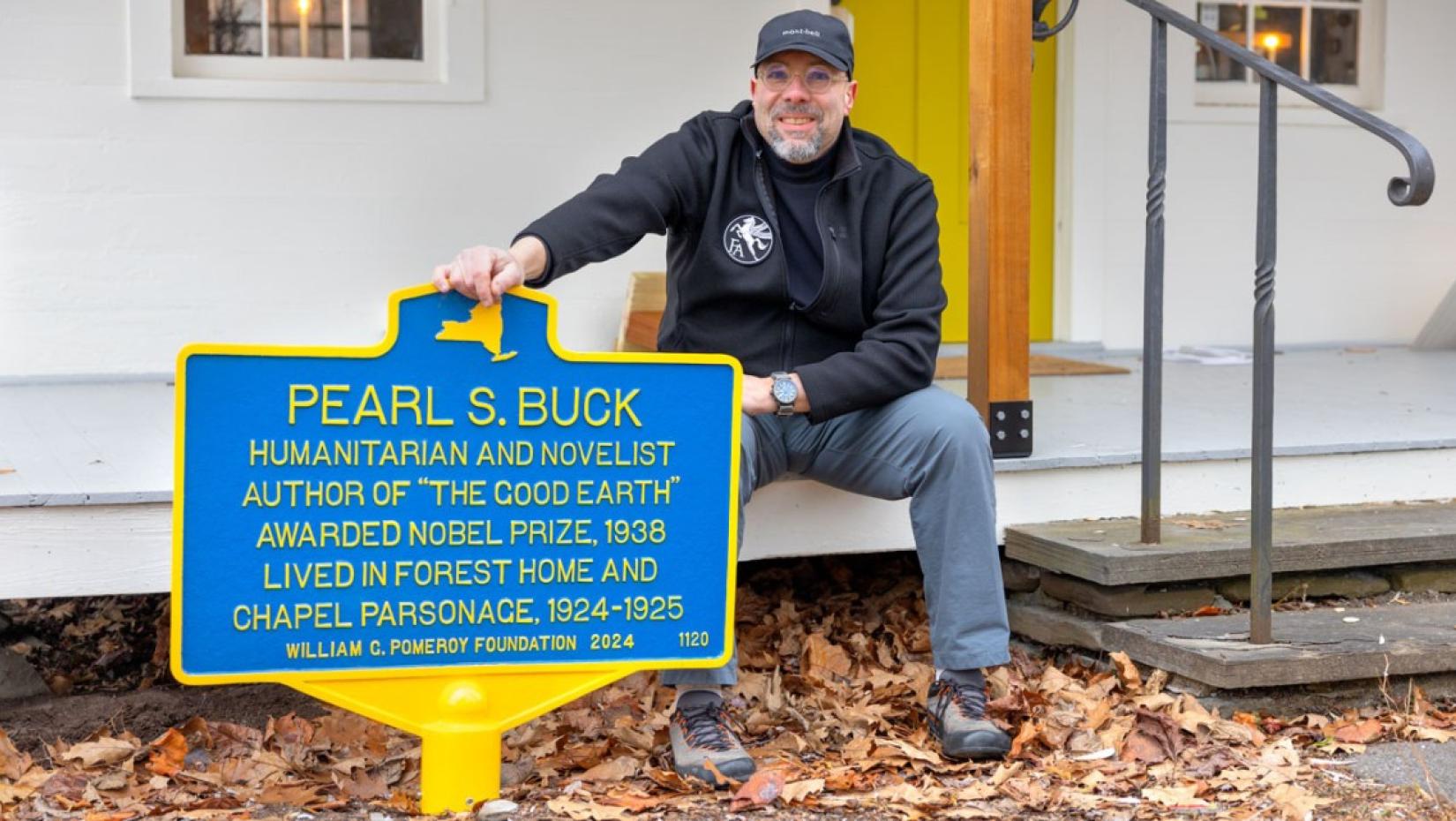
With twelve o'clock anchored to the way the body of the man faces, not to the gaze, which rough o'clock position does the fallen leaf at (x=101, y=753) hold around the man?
The fallen leaf is roughly at 3 o'clock from the man.

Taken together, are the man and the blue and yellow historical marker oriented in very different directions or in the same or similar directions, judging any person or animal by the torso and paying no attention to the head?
same or similar directions

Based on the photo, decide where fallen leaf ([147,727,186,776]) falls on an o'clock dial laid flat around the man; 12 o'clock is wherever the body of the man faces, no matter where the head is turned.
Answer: The fallen leaf is roughly at 3 o'clock from the man.

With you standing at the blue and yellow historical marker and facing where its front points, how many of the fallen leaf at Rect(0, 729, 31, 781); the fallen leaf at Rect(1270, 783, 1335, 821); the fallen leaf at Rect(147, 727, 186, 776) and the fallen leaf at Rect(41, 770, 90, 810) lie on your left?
1

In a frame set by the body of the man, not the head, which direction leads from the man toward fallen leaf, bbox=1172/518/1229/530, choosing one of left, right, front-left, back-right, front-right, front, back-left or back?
back-left

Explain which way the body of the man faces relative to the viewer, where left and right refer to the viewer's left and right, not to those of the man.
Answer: facing the viewer

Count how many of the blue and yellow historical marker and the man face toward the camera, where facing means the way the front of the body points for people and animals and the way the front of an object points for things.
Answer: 2

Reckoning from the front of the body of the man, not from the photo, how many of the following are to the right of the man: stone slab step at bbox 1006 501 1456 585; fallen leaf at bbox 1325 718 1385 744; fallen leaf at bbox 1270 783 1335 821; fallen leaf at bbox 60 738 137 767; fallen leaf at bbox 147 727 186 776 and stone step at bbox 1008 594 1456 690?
2

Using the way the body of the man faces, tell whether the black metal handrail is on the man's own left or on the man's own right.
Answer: on the man's own left

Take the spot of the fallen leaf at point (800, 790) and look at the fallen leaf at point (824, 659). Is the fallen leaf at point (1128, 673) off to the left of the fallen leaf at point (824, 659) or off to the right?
right

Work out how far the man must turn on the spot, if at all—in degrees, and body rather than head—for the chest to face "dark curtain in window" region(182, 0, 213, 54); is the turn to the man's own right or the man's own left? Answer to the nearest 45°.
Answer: approximately 135° to the man's own right

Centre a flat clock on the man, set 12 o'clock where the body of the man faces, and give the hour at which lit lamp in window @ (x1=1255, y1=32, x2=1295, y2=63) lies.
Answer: The lit lamp in window is roughly at 7 o'clock from the man.
